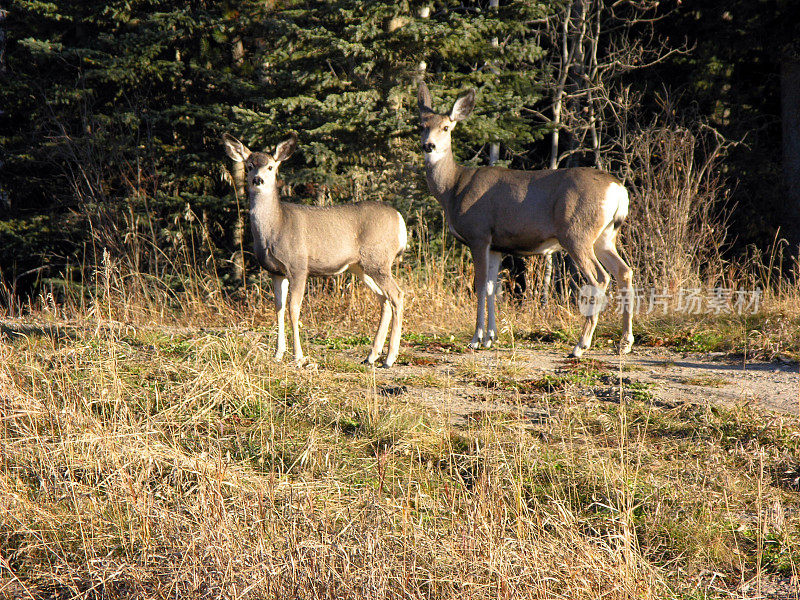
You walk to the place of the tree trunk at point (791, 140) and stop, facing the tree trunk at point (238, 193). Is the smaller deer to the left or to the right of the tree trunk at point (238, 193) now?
left

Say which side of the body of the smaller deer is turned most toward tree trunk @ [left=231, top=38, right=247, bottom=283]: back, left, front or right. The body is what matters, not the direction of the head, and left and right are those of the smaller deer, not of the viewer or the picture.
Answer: right

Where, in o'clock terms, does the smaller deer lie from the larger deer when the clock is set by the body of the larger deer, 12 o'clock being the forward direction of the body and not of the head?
The smaller deer is roughly at 11 o'clock from the larger deer.

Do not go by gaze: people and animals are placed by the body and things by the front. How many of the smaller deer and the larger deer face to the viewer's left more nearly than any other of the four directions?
2

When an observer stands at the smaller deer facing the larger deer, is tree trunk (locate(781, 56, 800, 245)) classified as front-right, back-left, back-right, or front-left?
front-left

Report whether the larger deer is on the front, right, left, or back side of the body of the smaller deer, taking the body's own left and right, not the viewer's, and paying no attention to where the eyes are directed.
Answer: back

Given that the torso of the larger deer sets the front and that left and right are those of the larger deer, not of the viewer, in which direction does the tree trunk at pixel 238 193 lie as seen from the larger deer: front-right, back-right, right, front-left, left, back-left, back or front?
front-right

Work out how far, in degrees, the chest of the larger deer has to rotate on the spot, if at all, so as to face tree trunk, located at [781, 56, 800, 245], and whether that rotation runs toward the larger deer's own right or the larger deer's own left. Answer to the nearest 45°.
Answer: approximately 135° to the larger deer's own right

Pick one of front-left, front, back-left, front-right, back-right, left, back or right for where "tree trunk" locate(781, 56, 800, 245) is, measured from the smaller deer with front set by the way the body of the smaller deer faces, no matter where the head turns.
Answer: back-right

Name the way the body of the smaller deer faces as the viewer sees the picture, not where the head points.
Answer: to the viewer's left

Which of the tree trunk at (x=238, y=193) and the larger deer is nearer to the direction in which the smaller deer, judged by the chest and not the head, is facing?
the tree trunk

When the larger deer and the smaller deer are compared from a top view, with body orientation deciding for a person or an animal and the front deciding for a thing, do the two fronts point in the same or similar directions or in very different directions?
same or similar directions

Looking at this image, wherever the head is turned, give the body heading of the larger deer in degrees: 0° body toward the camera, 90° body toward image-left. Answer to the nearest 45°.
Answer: approximately 90°
